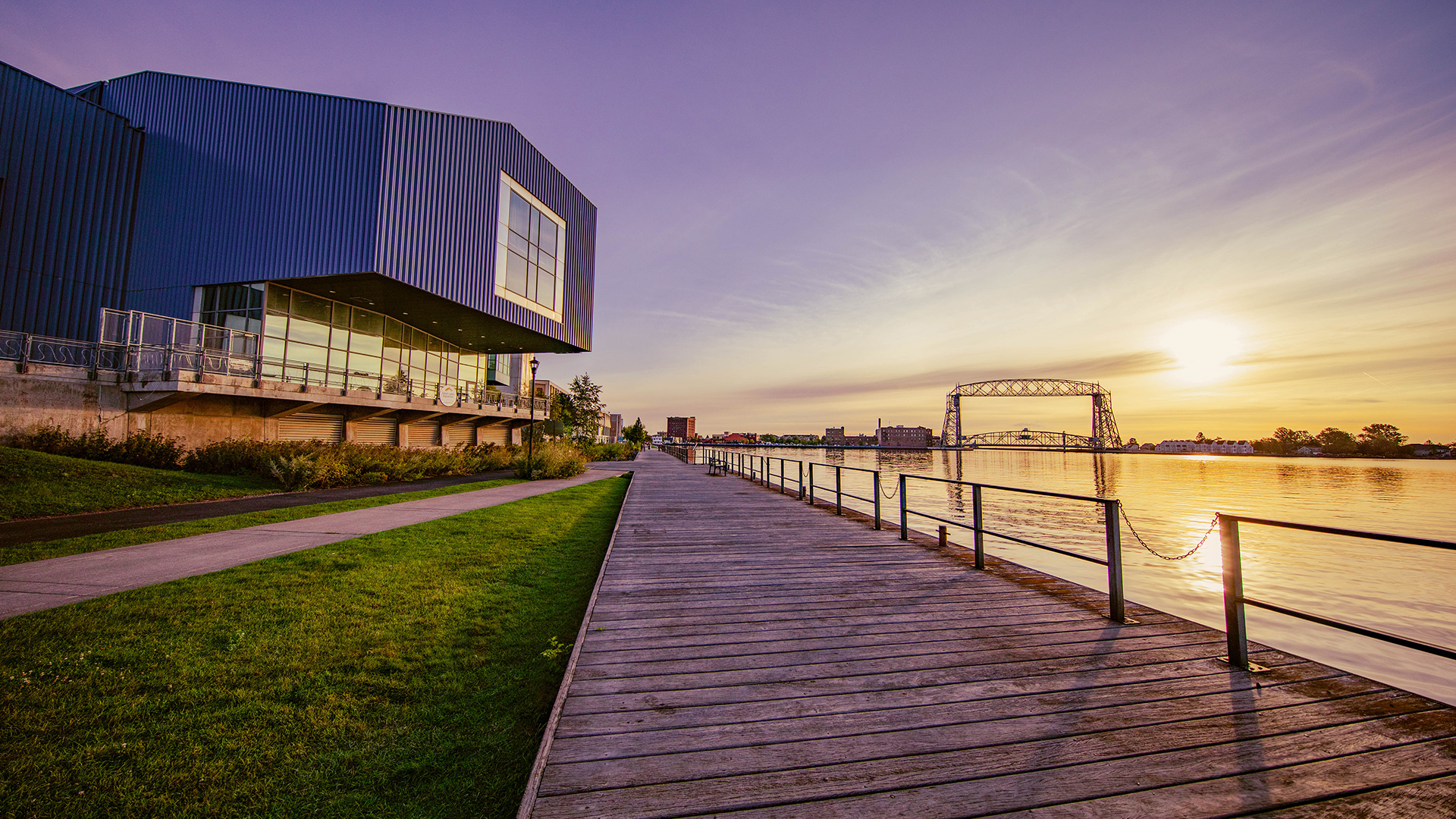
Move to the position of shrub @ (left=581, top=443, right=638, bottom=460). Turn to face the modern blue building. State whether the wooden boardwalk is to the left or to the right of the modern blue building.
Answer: left

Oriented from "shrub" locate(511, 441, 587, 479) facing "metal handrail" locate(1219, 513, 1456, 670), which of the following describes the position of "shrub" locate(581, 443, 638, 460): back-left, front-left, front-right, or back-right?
back-left

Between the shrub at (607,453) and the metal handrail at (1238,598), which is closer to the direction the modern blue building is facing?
the metal handrail

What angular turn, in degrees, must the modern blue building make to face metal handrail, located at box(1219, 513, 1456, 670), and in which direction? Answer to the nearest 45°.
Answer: approximately 45° to its right

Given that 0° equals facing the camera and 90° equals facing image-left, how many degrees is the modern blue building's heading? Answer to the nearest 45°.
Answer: approximately 315°
